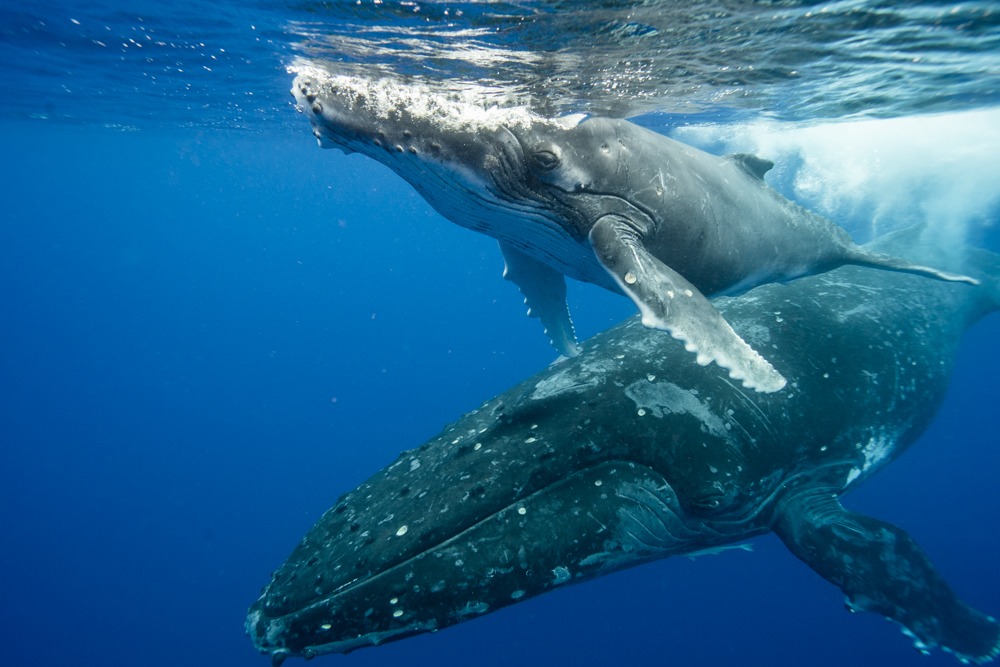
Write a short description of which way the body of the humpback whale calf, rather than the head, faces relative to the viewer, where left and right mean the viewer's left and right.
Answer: facing the viewer and to the left of the viewer

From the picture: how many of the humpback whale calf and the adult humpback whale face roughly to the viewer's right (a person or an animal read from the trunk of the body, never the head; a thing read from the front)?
0

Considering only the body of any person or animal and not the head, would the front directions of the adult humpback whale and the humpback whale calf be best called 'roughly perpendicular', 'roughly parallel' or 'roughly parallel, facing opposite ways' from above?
roughly parallel
